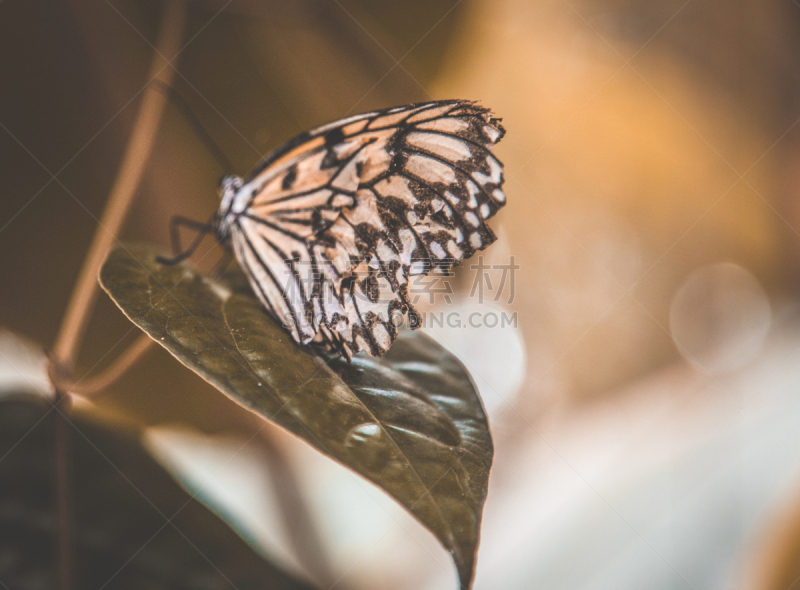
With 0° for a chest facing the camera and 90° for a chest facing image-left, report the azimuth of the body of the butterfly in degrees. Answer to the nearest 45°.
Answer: approximately 90°
